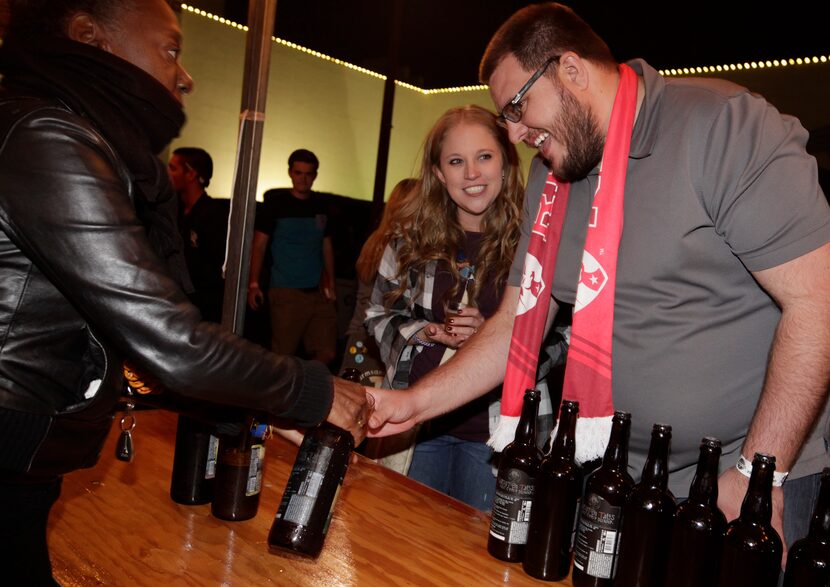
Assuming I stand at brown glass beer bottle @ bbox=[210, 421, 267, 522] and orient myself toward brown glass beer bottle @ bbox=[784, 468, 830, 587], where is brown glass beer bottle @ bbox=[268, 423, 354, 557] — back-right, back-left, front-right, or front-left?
front-right

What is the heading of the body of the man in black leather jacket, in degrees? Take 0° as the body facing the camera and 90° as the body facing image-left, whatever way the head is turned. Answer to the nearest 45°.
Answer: approximately 270°

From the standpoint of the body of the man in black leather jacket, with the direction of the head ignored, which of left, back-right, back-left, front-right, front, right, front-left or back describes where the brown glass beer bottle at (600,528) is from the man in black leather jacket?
front

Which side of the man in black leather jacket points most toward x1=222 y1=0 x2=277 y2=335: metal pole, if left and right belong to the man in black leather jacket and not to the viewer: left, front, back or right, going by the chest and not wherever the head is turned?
left

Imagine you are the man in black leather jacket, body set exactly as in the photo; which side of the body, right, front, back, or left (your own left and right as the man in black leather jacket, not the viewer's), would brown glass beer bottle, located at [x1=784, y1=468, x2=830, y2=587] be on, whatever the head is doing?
front

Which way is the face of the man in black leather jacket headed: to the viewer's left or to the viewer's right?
to the viewer's right

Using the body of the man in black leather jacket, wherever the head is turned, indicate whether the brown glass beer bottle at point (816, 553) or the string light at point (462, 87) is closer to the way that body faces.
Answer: the brown glass beer bottle

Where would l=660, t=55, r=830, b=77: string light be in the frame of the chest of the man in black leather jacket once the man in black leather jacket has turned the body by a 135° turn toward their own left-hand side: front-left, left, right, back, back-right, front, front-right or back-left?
right

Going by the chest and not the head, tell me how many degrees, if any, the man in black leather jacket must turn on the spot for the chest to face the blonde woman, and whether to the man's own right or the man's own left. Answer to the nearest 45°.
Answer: approximately 45° to the man's own left

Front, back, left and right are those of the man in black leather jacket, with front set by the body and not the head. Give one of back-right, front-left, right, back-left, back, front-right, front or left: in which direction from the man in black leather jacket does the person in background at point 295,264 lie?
left

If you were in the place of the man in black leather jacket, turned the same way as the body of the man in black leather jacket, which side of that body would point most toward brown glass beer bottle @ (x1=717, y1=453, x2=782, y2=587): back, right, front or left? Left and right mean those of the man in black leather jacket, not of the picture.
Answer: front

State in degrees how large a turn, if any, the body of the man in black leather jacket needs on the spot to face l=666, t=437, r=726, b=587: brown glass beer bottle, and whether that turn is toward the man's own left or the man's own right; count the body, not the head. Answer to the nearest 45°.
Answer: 0° — they already face it

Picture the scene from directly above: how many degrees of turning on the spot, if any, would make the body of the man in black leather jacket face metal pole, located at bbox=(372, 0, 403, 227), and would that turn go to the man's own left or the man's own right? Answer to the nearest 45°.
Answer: approximately 90° to the man's own left

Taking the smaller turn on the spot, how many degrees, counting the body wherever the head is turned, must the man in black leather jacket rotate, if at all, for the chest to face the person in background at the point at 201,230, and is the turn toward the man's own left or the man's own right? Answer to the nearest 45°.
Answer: approximately 90° to the man's own left

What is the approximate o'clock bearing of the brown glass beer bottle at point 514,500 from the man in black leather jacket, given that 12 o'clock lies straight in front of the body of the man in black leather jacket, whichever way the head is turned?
The brown glass beer bottle is roughly at 12 o'clock from the man in black leather jacket.

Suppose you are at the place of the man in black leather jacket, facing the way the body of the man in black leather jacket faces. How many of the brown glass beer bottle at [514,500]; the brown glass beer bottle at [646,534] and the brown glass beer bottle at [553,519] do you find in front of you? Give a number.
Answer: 3
